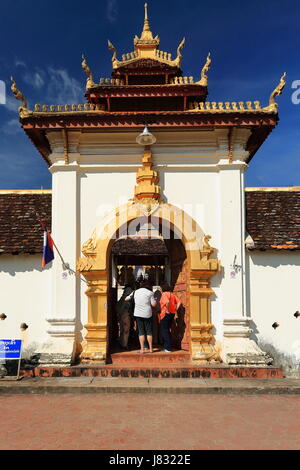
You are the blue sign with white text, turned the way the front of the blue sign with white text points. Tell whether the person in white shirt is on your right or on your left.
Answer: on your left

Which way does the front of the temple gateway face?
toward the camera

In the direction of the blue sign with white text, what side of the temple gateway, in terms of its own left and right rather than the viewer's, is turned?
right

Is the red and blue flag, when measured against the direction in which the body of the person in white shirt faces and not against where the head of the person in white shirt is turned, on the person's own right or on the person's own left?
on the person's own left

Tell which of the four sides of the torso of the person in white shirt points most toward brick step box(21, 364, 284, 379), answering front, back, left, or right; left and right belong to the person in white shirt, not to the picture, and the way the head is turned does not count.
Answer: back

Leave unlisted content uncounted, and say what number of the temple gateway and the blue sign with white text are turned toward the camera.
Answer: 2

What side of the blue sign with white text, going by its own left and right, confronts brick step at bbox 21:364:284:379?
left

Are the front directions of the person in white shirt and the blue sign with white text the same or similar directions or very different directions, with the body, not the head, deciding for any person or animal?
very different directions

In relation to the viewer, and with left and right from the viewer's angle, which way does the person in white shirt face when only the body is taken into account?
facing away from the viewer

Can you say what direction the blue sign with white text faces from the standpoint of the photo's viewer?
facing the viewer
